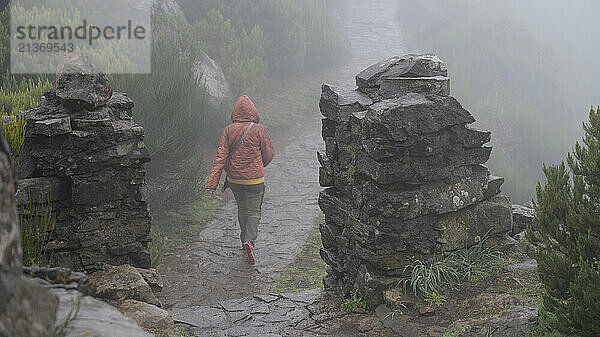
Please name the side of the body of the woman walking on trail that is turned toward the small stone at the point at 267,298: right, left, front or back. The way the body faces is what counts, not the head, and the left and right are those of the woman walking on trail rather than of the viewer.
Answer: back

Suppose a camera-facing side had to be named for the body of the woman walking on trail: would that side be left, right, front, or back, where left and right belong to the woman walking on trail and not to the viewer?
back

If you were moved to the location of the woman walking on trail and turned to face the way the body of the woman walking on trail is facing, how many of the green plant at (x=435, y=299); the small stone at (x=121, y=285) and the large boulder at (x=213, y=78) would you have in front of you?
1

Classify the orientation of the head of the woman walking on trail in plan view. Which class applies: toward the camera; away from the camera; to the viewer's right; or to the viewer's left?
away from the camera

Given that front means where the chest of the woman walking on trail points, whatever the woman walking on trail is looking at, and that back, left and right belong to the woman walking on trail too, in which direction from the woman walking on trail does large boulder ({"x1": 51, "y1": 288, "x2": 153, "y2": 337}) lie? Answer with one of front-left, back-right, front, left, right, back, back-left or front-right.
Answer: back

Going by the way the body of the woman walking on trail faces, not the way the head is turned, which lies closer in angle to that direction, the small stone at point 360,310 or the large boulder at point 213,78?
the large boulder

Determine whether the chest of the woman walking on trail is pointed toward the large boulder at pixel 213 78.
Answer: yes

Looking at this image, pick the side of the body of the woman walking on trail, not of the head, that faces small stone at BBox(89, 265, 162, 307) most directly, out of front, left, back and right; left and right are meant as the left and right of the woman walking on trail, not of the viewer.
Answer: back

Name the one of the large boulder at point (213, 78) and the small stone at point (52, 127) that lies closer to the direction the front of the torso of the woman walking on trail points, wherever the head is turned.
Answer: the large boulder

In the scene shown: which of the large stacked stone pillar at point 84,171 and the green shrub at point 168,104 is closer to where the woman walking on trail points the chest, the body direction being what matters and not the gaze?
the green shrub

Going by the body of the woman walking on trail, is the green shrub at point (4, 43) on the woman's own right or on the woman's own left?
on the woman's own left

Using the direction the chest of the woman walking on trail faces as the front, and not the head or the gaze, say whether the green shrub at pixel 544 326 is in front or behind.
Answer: behind
